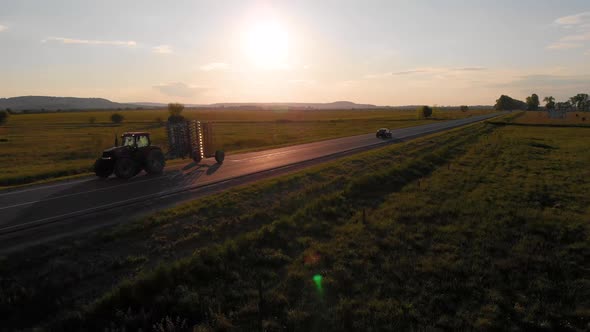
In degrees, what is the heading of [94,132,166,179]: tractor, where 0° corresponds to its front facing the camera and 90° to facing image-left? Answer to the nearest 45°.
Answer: approximately 45°
